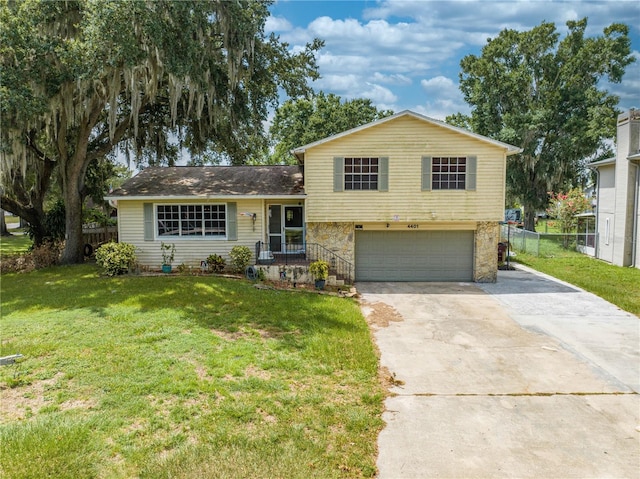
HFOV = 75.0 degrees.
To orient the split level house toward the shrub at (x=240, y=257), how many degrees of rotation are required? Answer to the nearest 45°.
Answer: approximately 90° to its right

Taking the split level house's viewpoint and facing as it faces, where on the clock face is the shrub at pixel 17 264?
The shrub is roughly at 3 o'clock from the split level house.

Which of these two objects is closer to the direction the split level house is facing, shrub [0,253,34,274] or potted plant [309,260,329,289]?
the potted plant

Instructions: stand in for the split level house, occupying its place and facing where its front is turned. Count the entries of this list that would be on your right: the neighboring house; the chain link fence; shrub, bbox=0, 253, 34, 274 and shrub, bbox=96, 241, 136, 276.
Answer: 2

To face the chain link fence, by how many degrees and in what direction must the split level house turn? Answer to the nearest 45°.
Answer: approximately 135° to its left

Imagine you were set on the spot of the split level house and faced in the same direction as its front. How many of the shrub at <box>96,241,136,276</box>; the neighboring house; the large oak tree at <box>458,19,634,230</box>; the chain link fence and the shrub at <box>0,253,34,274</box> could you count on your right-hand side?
2

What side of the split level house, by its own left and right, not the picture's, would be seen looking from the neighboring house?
left

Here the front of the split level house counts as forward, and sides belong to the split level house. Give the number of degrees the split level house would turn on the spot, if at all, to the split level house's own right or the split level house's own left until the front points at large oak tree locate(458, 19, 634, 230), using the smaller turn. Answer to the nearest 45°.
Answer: approximately 135° to the split level house's own left

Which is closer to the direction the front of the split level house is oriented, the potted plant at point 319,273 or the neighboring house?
the potted plant

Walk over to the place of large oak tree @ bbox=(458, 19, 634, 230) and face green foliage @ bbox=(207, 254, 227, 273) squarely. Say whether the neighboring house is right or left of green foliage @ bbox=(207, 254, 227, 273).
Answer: left

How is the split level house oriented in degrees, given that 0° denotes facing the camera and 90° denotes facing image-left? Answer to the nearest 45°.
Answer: approximately 0°

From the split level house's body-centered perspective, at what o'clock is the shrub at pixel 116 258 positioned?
The shrub is roughly at 3 o'clock from the split level house.

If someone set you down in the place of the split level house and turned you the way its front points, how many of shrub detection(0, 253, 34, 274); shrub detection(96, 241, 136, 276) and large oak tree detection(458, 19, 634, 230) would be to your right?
2

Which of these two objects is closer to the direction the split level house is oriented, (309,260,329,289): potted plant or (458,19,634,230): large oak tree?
the potted plant
